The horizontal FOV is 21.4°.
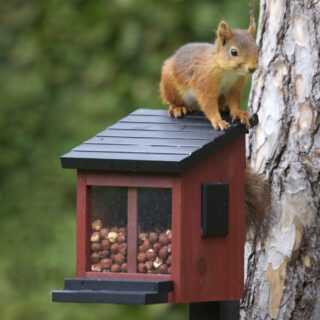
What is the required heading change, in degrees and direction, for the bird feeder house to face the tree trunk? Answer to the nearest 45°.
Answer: approximately 180°
